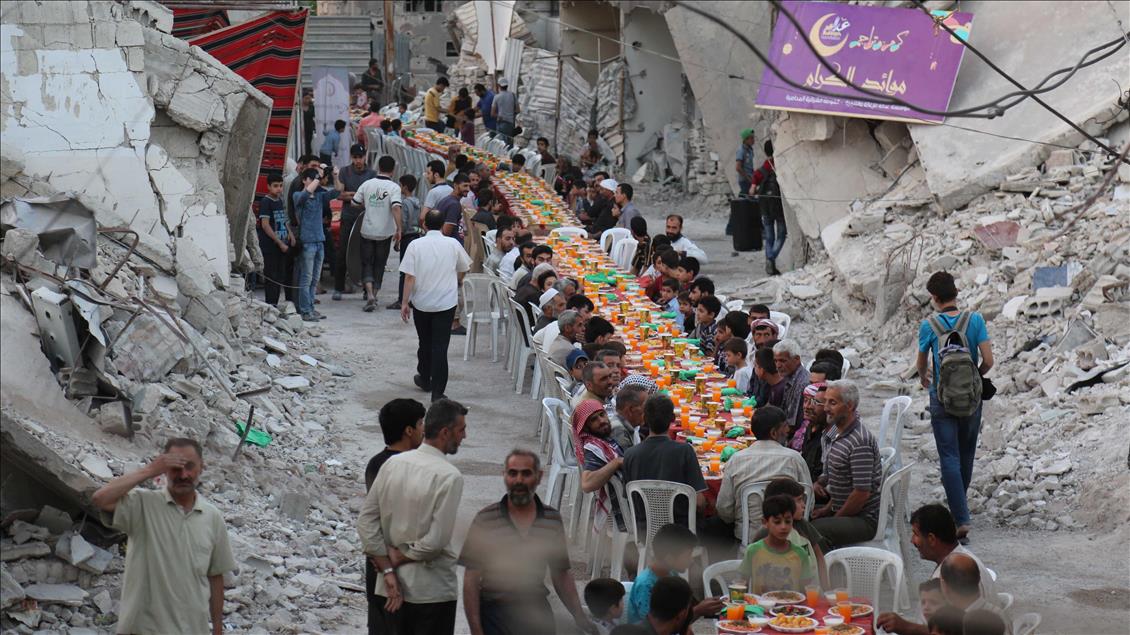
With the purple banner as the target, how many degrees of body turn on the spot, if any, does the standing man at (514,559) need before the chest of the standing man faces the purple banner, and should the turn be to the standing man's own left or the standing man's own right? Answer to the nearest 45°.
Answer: approximately 180°

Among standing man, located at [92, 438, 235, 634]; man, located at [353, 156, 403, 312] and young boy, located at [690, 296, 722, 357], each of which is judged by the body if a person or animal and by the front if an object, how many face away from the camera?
1

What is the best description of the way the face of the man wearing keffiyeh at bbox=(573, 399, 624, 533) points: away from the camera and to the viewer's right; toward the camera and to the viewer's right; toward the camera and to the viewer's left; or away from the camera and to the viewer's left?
toward the camera and to the viewer's right

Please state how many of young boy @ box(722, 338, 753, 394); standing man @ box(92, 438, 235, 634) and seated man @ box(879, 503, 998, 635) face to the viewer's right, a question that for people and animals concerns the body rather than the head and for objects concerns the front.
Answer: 0

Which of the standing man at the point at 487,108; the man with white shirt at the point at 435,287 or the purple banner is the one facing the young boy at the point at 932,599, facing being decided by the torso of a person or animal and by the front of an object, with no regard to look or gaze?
the purple banner

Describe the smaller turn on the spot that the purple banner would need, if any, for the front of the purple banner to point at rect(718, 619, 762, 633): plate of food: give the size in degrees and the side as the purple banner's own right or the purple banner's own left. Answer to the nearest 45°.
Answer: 0° — it already faces it

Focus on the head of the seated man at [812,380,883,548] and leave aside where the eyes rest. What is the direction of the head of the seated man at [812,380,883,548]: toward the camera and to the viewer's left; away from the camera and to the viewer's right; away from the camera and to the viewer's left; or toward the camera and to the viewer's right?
toward the camera and to the viewer's left

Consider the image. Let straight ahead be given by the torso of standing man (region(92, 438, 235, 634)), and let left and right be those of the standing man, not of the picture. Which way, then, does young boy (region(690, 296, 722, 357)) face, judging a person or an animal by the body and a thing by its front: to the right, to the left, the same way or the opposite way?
to the right

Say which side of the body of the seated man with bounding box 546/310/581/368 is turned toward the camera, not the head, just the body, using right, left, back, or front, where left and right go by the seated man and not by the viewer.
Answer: right

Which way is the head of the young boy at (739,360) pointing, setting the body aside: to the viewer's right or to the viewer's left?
to the viewer's left

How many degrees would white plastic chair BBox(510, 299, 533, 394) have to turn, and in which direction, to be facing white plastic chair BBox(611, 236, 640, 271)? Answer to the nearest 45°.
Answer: approximately 90° to its left

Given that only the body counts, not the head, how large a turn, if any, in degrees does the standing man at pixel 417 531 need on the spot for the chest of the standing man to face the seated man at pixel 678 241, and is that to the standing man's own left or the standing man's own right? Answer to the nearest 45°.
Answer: approximately 45° to the standing man's own left

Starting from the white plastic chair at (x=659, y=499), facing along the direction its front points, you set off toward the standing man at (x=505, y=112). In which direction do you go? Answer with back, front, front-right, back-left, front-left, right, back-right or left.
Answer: front

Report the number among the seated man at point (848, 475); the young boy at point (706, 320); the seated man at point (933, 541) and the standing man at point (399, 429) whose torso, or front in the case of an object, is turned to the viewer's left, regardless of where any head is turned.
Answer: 3

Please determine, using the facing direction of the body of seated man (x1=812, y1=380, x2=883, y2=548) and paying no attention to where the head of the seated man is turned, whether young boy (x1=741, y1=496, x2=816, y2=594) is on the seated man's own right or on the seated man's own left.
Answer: on the seated man's own left

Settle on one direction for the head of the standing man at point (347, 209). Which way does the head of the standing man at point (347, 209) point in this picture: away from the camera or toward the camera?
toward the camera
